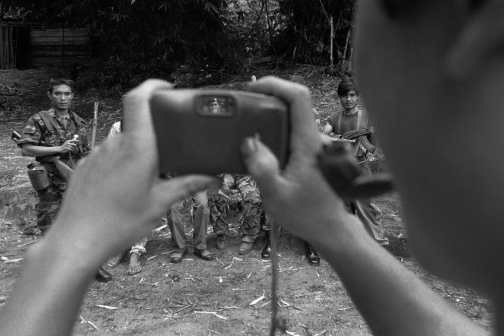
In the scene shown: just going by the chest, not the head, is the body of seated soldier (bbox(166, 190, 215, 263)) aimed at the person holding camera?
yes

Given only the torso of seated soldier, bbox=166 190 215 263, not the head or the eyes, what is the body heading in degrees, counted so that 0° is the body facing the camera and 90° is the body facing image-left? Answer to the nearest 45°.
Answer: approximately 0°

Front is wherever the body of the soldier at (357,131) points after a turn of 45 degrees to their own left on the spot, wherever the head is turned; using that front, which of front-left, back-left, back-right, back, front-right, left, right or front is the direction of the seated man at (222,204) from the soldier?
back-right

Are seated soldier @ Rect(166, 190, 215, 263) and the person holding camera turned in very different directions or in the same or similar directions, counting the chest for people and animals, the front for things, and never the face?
very different directions

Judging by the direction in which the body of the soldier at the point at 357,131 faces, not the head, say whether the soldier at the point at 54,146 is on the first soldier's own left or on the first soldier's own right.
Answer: on the first soldier's own right

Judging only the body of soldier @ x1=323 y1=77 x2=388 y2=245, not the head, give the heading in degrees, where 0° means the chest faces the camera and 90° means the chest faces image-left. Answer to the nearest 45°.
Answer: approximately 0°

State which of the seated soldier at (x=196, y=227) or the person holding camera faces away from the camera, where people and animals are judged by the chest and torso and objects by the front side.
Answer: the person holding camera

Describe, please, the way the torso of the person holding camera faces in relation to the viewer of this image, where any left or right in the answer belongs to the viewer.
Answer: facing away from the viewer

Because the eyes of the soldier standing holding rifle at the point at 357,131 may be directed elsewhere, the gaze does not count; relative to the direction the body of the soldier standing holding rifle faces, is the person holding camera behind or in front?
in front

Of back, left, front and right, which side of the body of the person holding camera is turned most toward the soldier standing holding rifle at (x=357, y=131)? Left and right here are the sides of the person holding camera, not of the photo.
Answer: front

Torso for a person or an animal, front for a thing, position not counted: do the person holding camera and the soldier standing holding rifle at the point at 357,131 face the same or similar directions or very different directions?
very different directions
